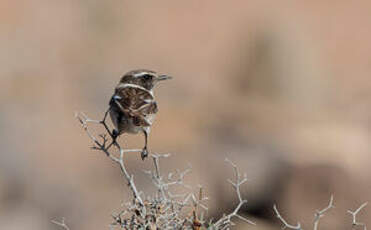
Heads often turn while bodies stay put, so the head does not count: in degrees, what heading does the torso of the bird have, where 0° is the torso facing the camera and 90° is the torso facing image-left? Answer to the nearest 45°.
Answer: approximately 225°
